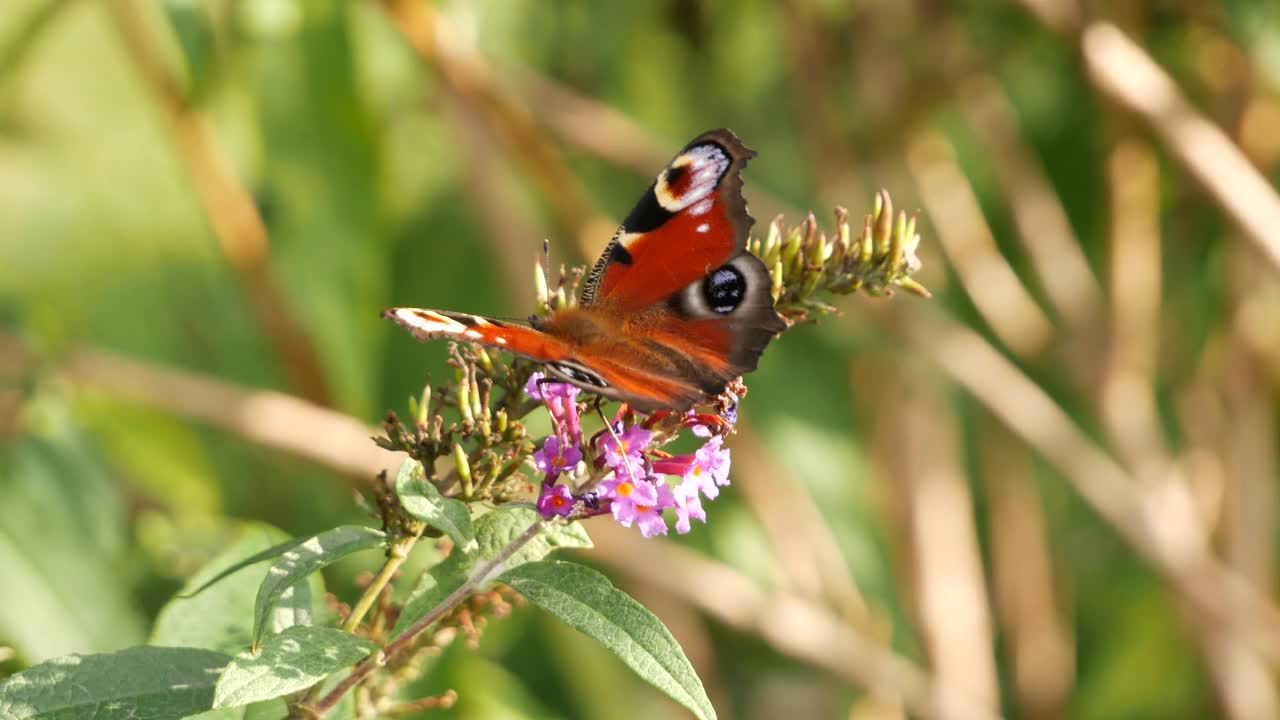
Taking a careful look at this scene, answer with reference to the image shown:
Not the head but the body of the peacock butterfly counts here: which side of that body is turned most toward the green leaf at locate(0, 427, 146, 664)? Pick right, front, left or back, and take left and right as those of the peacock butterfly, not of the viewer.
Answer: front

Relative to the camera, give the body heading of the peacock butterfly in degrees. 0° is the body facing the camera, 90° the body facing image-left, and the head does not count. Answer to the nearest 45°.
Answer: approximately 135°
